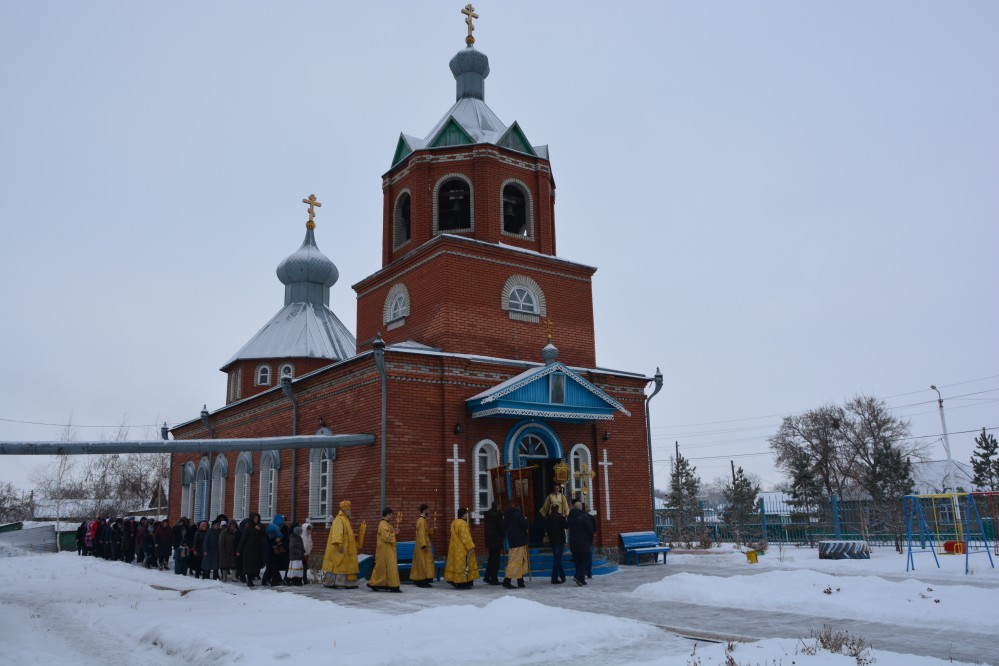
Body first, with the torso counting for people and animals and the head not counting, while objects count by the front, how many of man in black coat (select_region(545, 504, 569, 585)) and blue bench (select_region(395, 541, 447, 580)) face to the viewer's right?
0

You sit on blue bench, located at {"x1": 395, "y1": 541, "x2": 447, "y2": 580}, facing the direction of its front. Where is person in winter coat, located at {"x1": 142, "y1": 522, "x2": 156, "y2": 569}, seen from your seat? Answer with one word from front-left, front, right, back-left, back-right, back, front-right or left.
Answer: back-right

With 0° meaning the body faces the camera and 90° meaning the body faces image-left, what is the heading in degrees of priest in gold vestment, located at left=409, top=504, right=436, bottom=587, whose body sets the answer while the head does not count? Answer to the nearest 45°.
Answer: approximately 270°

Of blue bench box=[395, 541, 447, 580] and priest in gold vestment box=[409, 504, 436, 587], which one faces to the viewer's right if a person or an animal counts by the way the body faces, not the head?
the priest in gold vestment

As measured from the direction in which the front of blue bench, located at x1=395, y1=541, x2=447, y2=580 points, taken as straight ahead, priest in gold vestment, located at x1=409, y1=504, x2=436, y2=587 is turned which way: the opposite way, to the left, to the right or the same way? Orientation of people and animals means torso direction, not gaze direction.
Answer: to the left

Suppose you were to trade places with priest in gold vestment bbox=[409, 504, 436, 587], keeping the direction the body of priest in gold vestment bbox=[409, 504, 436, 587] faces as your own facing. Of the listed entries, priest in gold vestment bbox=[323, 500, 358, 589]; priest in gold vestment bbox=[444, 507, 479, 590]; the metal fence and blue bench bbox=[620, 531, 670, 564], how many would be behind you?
1

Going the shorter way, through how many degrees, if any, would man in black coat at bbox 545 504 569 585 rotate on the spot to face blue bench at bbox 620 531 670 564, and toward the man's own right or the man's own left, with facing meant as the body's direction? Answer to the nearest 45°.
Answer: approximately 45° to the man's own right

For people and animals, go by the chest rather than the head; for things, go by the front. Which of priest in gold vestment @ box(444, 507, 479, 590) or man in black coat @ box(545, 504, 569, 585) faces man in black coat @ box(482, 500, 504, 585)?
the priest in gold vestment

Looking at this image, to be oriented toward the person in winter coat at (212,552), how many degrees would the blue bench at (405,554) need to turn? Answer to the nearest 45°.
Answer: approximately 135° to its right

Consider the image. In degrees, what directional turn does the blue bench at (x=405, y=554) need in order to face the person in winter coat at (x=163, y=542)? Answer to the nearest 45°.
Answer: approximately 135° to its right

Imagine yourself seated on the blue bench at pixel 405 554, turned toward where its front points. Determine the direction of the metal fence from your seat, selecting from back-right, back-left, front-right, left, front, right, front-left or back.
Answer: back-left

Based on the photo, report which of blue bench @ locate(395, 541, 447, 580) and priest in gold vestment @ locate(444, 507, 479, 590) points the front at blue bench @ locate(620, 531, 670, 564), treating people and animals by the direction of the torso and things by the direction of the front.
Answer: the priest in gold vestment

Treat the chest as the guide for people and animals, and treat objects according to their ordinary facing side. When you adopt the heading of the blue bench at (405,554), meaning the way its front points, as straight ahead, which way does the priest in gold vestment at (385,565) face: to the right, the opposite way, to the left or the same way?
to the left

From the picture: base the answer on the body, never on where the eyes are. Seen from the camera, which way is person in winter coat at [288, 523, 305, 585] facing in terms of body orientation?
to the viewer's right

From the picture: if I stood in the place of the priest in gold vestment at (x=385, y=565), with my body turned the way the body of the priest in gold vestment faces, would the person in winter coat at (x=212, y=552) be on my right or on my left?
on my left

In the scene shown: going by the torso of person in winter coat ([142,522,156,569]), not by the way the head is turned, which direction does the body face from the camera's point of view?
to the viewer's right
